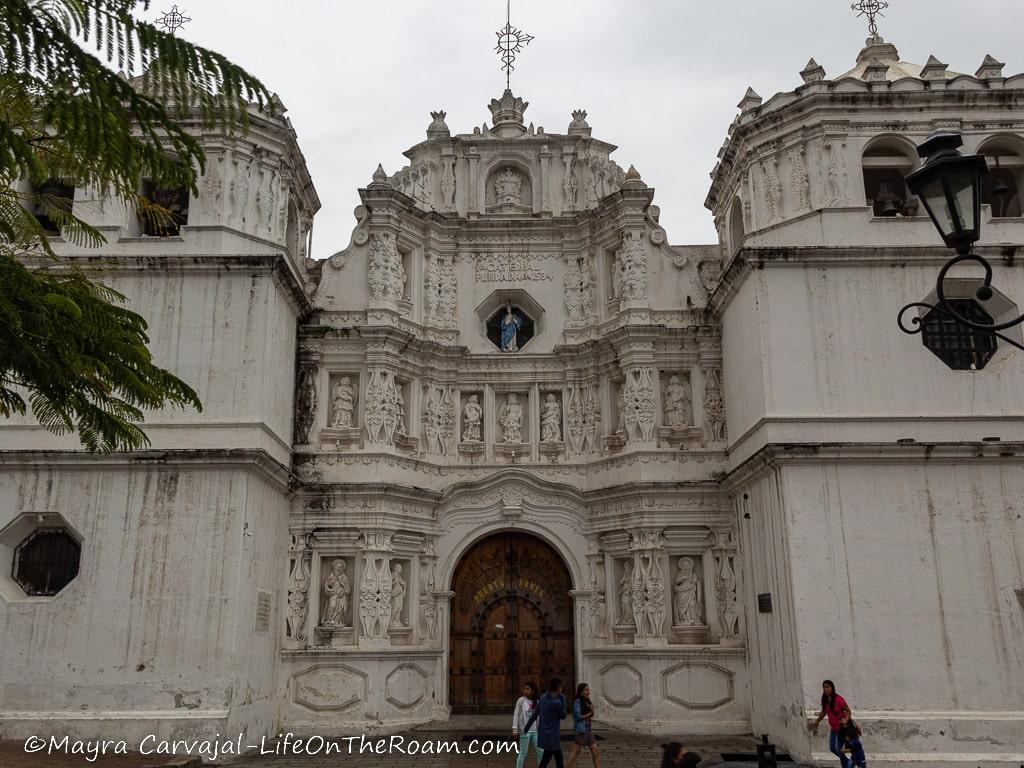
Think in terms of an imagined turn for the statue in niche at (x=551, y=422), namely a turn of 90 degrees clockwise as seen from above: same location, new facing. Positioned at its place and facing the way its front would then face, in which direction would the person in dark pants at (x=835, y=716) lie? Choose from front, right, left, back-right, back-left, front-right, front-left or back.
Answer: back-left

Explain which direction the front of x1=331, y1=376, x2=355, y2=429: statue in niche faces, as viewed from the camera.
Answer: facing the viewer

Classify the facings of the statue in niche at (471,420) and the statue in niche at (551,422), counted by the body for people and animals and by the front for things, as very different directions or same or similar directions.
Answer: same or similar directions

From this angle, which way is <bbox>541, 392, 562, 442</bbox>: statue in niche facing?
toward the camera

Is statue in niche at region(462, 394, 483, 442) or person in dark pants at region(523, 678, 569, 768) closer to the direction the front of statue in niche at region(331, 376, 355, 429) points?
the person in dark pants

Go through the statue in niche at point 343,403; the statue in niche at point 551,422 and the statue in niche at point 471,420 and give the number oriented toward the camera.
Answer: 3

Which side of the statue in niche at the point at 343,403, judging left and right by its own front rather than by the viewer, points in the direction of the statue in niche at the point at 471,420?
left

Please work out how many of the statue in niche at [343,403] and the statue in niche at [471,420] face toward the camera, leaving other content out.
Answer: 2

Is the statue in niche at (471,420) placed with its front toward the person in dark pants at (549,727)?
yes

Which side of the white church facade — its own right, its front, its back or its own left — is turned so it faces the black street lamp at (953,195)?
front

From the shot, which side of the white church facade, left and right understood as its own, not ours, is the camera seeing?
front

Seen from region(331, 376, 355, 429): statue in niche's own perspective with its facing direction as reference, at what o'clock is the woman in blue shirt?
The woman in blue shirt is roughly at 11 o'clock from the statue in niche.

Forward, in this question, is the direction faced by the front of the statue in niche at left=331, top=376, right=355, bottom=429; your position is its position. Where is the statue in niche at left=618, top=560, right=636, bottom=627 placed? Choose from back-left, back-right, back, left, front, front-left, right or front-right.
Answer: left
